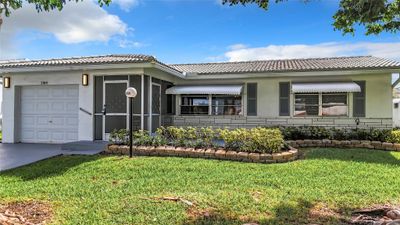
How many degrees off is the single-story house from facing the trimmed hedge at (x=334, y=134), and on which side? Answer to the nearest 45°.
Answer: approximately 90° to its left

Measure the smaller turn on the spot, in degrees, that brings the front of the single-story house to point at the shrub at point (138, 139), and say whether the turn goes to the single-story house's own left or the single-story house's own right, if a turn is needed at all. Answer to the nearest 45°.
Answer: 0° — it already faces it

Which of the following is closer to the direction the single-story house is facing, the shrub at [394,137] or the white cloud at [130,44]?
the shrub

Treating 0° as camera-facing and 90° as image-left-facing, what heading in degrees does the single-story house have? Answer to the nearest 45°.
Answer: approximately 0°

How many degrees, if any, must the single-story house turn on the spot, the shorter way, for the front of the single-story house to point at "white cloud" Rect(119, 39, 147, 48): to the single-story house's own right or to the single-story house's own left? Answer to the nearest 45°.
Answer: approximately 135° to the single-story house's own right

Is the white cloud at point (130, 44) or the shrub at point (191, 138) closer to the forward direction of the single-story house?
the shrub

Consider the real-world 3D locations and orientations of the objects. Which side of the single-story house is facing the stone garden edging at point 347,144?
left

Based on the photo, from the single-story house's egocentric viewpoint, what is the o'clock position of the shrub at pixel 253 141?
The shrub is roughly at 11 o'clock from the single-story house.
